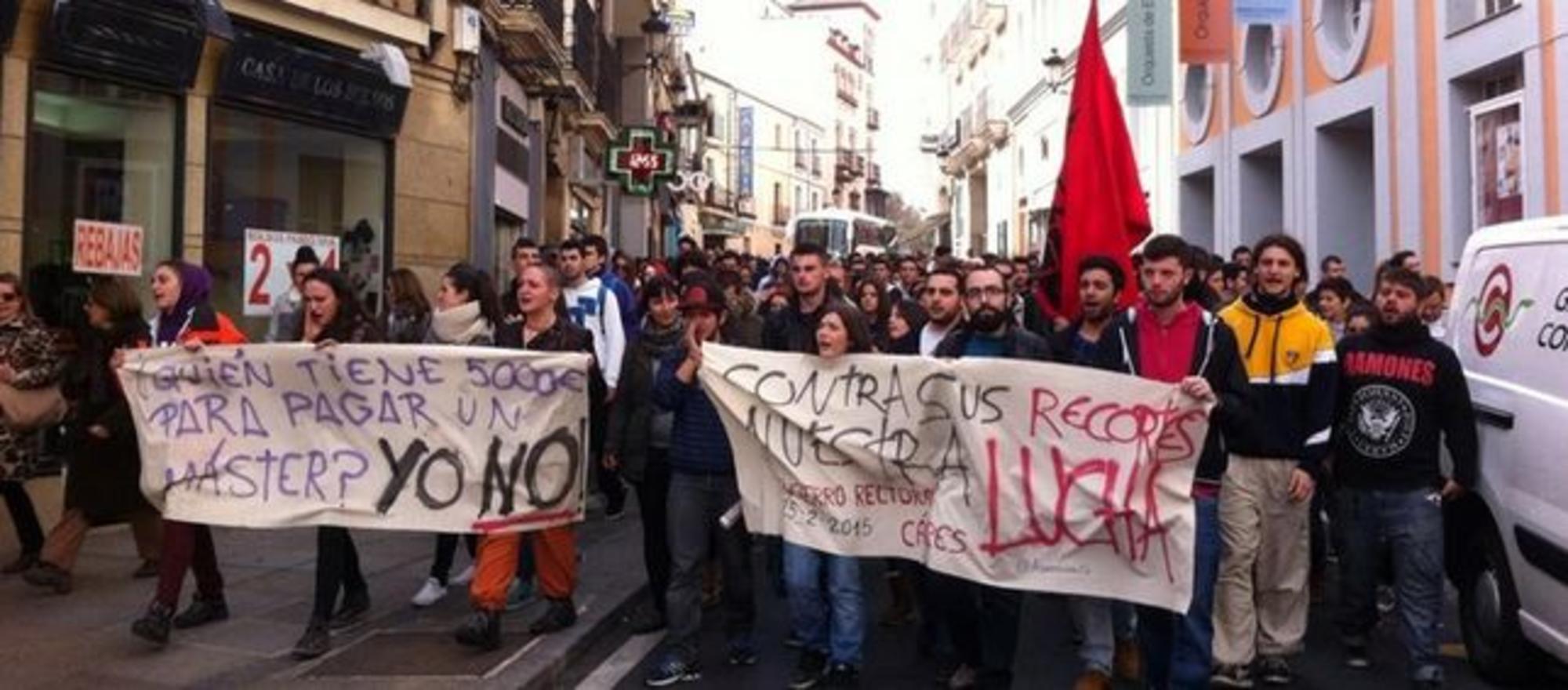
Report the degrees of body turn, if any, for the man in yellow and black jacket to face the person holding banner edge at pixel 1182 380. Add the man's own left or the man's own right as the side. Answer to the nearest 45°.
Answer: approximately 45° to the man's own right

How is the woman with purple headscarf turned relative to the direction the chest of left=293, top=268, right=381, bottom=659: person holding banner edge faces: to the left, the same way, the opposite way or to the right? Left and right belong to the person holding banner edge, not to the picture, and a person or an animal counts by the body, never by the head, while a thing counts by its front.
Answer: the same way

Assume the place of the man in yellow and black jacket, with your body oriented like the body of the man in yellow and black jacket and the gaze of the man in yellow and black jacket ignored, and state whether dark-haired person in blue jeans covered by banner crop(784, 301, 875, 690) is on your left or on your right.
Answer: on your right

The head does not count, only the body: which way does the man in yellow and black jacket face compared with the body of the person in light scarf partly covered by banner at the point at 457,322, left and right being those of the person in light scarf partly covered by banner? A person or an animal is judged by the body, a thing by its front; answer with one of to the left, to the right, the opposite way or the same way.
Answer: the same way

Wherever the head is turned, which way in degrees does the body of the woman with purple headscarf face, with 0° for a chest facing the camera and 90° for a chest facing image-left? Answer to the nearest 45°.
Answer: approximately 45°

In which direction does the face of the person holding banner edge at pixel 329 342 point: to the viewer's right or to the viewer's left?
to the viewer's left

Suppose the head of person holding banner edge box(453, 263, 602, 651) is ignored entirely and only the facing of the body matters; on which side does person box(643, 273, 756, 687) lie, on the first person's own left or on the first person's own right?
on the first person's own left

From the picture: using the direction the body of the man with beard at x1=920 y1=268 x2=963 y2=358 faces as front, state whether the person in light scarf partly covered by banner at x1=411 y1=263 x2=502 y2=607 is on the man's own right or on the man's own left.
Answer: on the man's own right

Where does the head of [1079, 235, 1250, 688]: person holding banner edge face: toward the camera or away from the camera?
toward the camera

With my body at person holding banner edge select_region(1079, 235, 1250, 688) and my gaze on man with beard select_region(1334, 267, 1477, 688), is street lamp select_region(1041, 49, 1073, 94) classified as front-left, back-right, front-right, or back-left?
front-left

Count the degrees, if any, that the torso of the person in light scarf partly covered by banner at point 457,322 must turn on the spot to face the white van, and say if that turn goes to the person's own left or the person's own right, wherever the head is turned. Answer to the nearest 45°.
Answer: approximately 90° to the person's own left

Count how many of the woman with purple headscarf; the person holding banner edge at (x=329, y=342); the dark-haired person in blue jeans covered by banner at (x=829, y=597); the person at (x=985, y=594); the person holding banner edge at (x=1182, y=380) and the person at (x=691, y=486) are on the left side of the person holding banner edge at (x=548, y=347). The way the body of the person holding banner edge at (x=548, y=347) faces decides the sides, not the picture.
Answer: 4

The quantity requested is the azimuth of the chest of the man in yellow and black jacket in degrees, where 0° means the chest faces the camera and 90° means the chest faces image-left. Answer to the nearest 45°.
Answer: approximately 0°

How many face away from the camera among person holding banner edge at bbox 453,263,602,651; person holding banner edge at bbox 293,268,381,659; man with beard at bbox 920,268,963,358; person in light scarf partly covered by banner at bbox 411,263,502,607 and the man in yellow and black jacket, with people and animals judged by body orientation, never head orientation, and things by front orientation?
0
